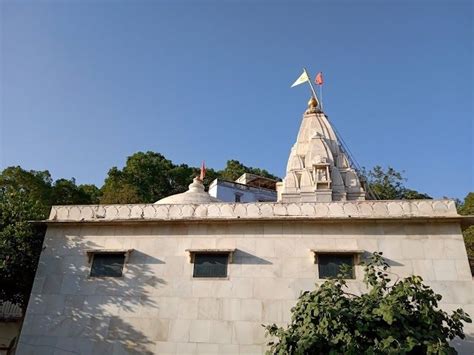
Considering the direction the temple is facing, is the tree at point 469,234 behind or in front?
behind

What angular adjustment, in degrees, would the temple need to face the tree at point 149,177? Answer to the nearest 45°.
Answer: approximately 90° to its right
